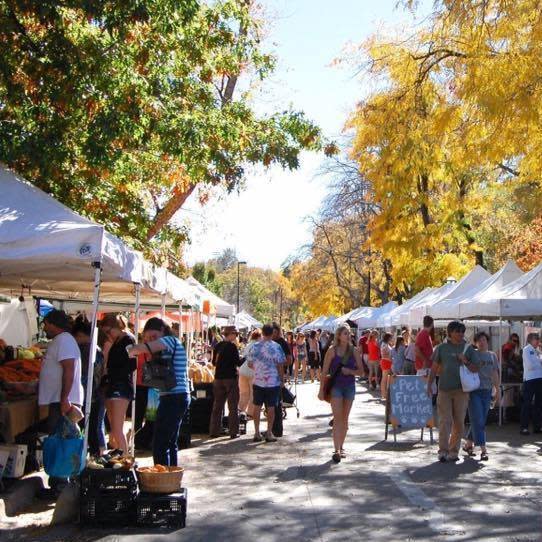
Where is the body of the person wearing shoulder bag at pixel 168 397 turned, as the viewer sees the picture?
to the viewer's left

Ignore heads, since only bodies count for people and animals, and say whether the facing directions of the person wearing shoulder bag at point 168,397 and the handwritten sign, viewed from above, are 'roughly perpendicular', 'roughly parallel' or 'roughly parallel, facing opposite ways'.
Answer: roughly perpendicular

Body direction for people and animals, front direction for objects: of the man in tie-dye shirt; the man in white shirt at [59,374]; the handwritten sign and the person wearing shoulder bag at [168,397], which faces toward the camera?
the handwritten sign

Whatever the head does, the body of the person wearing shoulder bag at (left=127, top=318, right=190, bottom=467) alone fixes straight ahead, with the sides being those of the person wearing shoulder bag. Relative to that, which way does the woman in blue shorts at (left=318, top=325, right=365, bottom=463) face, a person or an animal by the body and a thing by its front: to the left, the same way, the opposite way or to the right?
to the left

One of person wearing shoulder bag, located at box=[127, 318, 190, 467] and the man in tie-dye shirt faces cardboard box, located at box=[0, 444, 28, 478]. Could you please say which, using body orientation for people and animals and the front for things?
the person wearing shoulder bag

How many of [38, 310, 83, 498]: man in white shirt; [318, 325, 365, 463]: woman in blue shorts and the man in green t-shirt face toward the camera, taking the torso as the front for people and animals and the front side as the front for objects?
2

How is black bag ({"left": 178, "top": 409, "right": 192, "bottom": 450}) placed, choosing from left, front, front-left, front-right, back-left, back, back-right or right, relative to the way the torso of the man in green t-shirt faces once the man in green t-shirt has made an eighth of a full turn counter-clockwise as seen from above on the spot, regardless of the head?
back-right

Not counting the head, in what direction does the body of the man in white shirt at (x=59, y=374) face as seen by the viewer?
to the viewer's left

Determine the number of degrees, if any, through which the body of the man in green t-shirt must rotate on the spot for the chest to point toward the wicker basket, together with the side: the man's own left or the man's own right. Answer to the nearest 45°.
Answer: approximately 45° to the man's own right

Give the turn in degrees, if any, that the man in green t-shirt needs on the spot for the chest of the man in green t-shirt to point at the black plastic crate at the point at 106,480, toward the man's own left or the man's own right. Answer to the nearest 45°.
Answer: approximately 45° to the man's own right

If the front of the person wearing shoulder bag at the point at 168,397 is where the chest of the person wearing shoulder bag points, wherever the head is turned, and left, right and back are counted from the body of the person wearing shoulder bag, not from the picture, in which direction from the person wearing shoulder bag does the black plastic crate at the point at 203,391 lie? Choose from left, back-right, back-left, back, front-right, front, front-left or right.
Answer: right

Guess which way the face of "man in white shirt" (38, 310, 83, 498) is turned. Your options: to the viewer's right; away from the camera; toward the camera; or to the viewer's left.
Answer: to the viewer's left
